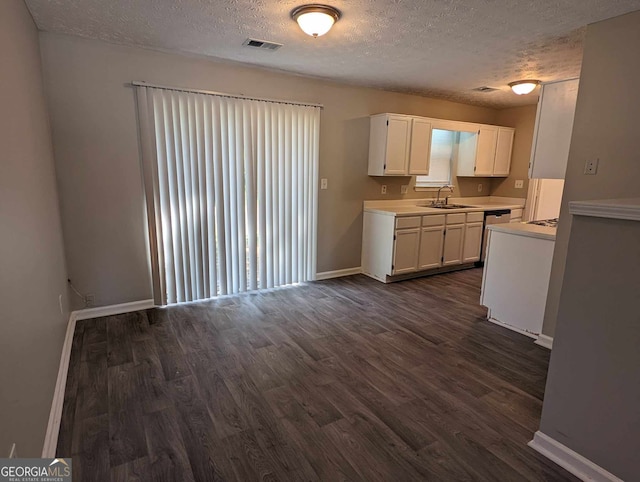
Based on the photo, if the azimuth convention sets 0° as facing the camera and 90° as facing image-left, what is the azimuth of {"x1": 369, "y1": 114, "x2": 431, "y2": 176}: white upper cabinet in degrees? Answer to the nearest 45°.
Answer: approximately 315°

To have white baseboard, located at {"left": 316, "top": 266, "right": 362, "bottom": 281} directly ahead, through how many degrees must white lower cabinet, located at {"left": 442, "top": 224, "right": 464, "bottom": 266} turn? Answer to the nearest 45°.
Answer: approximately 90° to its right

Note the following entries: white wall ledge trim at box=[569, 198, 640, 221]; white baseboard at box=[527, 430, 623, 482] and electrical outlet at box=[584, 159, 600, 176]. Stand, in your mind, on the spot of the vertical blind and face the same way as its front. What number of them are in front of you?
3

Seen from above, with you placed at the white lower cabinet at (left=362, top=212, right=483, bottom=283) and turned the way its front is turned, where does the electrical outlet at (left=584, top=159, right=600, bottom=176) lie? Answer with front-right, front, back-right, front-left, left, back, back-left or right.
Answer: front

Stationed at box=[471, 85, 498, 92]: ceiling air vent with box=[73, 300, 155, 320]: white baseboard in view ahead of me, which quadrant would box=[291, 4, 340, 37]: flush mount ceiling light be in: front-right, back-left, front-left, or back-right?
front-left

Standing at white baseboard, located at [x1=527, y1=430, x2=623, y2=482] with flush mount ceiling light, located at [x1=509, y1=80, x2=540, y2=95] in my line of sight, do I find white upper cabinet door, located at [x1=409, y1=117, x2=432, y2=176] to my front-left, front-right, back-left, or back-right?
front-left

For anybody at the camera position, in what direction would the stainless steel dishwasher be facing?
facing the viewer and to the right of the viewer

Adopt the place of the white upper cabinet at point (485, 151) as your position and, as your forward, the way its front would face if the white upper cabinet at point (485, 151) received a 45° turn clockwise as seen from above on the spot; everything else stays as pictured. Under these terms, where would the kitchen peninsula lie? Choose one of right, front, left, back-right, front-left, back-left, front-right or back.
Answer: front

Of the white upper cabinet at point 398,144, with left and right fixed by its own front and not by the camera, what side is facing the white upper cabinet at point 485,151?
left

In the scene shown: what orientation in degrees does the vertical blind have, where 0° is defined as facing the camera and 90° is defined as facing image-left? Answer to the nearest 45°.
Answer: approximately 315°

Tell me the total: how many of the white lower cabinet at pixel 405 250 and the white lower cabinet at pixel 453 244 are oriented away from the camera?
0

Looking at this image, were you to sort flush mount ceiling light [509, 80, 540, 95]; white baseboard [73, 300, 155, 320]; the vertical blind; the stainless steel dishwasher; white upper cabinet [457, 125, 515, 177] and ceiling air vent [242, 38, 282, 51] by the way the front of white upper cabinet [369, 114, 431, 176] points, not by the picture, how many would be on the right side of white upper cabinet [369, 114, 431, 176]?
3

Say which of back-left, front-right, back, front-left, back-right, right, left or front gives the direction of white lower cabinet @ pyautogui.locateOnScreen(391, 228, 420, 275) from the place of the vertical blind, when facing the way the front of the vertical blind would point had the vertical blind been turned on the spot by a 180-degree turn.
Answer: back-right

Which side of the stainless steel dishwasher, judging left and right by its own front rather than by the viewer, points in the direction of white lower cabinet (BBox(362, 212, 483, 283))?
right

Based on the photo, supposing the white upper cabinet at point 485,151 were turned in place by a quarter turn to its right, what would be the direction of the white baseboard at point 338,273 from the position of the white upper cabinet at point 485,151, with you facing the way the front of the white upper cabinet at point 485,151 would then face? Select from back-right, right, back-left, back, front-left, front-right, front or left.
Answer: front

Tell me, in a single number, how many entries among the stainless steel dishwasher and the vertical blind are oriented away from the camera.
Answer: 0
